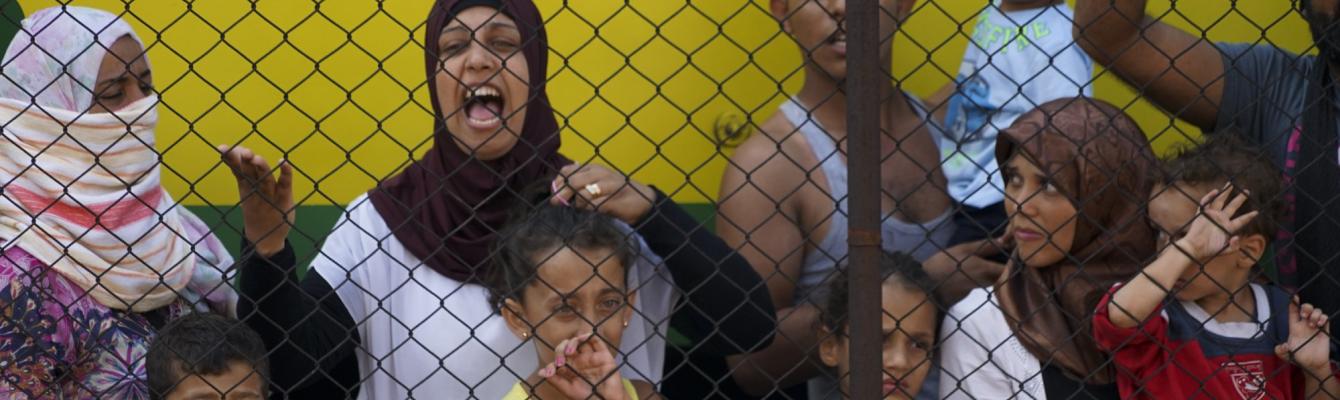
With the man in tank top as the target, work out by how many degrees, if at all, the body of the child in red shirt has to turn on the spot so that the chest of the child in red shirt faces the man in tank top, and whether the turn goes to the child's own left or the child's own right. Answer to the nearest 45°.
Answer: approximately 90° to the child's own right

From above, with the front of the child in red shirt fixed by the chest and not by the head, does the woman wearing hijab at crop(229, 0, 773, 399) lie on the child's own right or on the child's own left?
on the child's own right

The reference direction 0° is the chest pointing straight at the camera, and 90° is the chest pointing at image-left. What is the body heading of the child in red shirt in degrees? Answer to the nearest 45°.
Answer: approximately 0°

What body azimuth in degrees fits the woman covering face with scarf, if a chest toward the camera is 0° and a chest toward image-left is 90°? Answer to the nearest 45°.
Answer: approximately 315°

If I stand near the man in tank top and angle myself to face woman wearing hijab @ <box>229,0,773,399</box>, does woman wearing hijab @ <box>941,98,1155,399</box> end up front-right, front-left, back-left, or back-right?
back-left

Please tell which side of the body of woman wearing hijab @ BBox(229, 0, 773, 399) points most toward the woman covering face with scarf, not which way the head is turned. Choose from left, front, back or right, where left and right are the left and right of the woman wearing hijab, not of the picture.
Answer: right

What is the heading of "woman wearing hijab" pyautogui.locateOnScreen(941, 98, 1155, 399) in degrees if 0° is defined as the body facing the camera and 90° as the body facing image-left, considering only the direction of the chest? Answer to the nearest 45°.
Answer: approximately 45°
